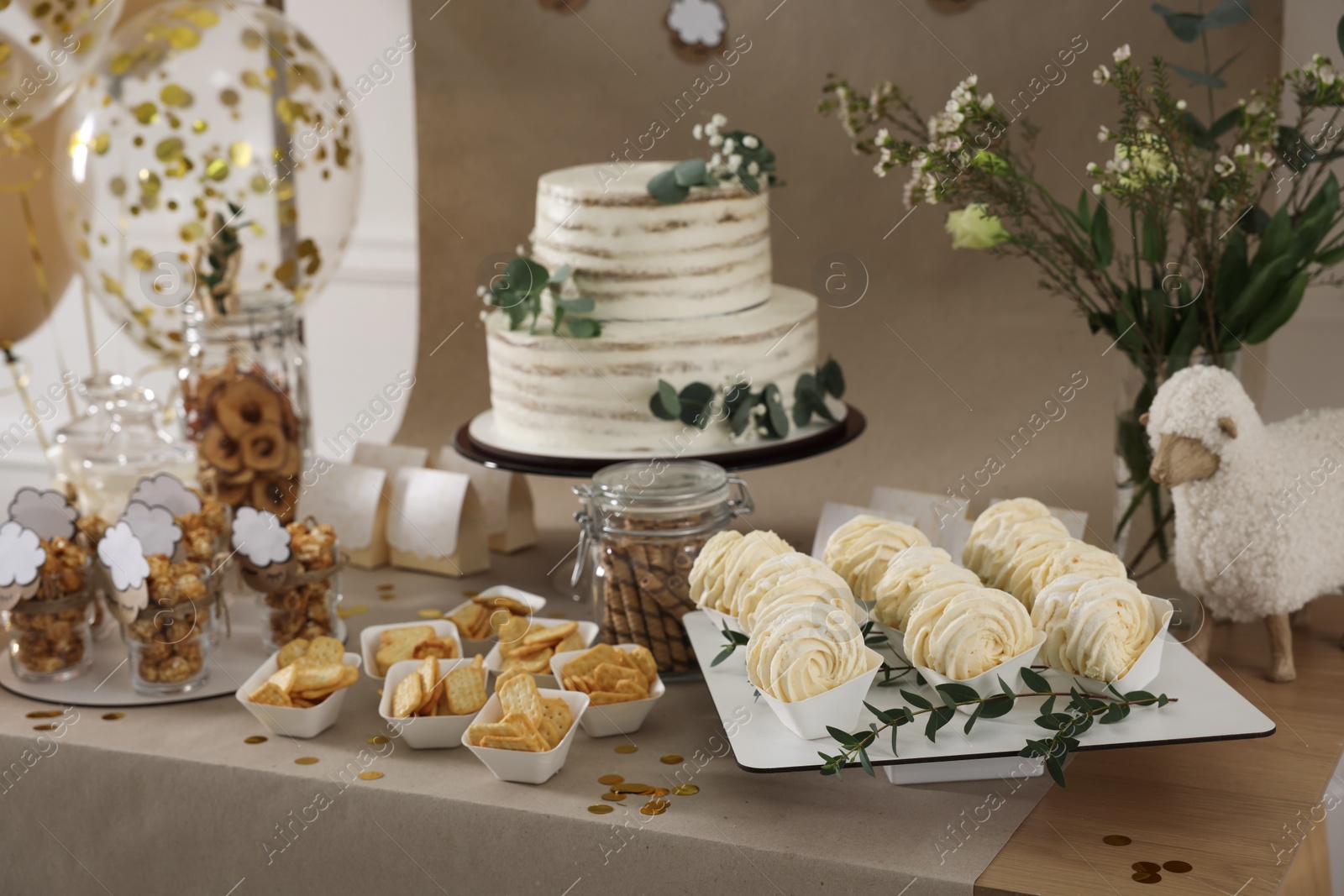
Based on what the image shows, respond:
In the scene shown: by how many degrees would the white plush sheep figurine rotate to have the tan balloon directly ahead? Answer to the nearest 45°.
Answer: approximately 45° to its right

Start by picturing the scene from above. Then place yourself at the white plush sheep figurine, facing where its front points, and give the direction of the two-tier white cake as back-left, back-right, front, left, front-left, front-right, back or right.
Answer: front-right

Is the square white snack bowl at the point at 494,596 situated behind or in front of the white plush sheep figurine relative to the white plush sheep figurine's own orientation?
in front

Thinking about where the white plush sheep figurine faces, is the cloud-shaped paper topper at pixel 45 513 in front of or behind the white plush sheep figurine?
in front

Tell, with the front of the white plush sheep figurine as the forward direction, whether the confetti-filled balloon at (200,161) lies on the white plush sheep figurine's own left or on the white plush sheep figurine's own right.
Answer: on the white plush sheep figurine's own right

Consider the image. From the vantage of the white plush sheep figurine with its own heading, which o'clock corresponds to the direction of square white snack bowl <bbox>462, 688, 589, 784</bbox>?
The square white snack bowl is roughly at 12 o'clock from the white plush sheep figurine.

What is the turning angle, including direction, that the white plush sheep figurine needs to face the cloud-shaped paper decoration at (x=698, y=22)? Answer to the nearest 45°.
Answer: approximately 90° to its right

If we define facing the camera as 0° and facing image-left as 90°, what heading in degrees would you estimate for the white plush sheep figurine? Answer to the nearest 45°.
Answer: approximately 45°

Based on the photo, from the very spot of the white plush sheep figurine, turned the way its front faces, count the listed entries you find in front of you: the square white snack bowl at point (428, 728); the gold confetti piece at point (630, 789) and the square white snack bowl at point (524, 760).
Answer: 3

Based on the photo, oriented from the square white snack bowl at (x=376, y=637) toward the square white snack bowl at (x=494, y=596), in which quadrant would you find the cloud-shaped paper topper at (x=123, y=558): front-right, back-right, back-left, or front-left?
back-left

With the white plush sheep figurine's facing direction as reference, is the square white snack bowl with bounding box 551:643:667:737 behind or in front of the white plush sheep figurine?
in front

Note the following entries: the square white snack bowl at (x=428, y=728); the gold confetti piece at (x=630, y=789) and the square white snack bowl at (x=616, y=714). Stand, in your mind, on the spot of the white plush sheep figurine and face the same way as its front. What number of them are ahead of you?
3
